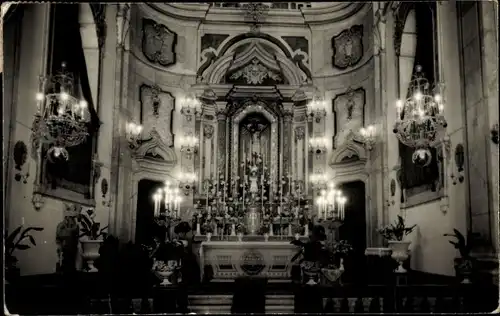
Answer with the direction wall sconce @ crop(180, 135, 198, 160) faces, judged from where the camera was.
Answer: facing the viewer

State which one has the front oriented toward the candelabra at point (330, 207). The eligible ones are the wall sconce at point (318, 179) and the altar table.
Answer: the wall sconce

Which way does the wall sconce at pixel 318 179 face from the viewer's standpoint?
toward the camera

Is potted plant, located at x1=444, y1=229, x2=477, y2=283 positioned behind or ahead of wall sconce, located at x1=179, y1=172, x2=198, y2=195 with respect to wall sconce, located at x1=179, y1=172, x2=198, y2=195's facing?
ahead

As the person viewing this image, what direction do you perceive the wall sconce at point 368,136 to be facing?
facing the viewer and to the left of the viewer

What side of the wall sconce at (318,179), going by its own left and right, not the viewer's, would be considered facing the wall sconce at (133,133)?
right

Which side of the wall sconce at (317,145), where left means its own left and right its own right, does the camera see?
front

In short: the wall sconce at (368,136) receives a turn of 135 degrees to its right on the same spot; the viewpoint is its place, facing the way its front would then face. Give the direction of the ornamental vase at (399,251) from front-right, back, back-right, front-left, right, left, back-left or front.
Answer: back
